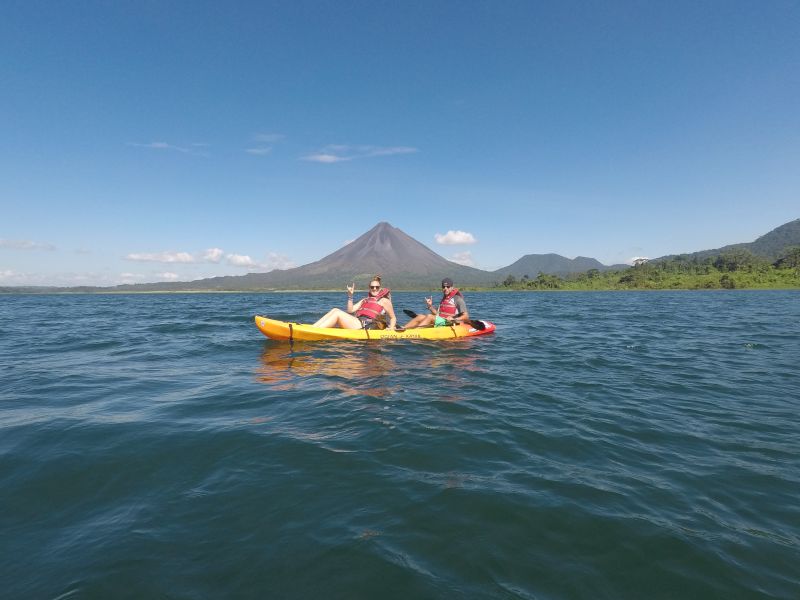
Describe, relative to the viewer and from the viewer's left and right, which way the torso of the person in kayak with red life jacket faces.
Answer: facing the viewer and to the left of the viewer

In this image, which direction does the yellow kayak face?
to the viewer's left
